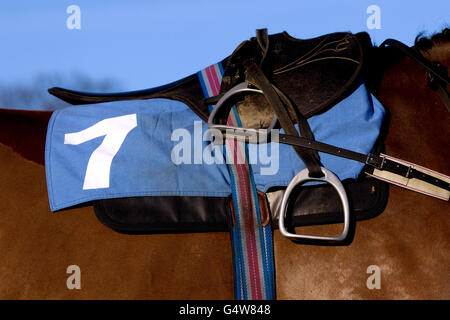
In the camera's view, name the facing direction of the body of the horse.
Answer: to the viewer's right

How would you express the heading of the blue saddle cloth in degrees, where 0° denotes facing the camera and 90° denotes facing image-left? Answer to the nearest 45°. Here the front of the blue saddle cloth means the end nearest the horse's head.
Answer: approximately 270°
